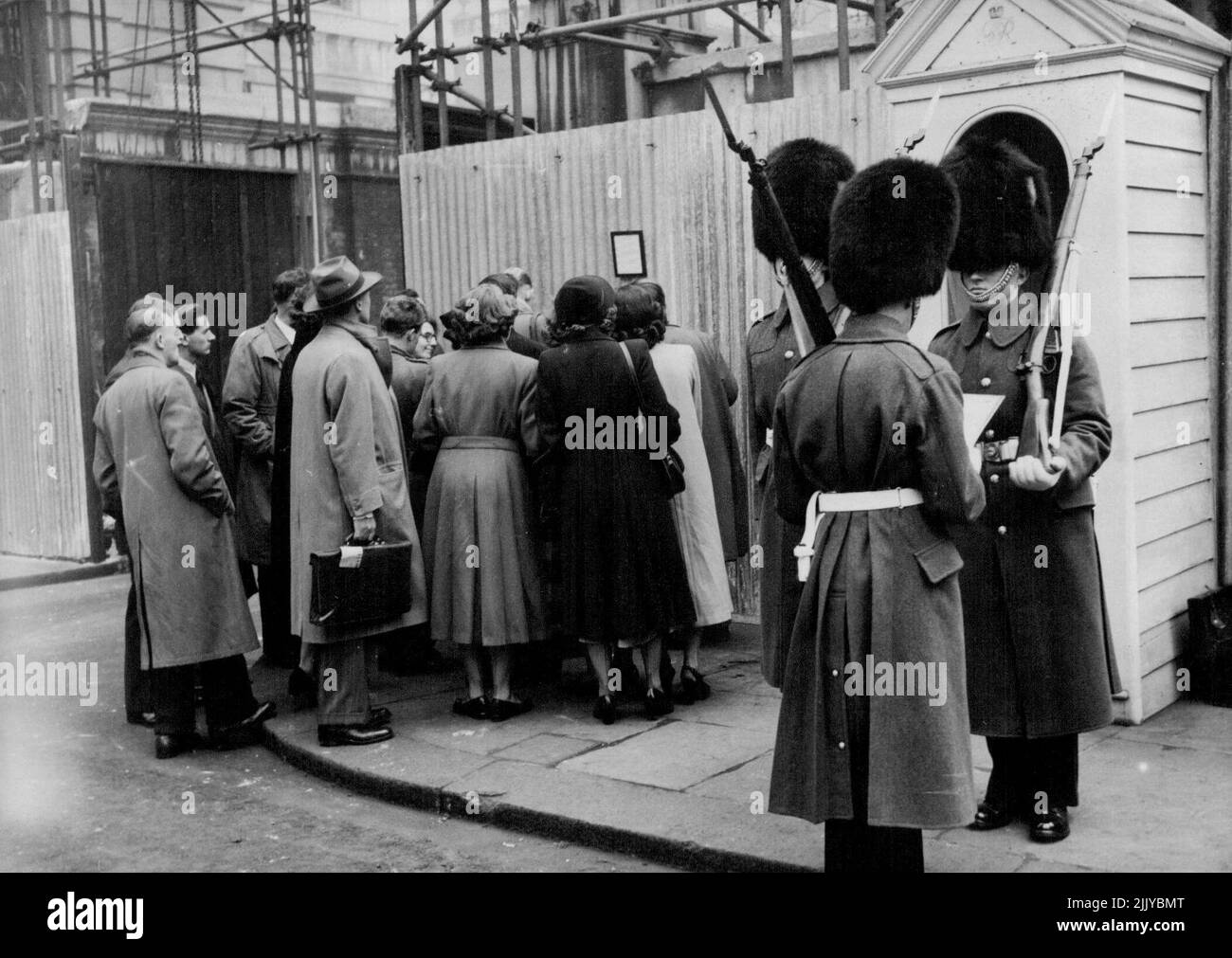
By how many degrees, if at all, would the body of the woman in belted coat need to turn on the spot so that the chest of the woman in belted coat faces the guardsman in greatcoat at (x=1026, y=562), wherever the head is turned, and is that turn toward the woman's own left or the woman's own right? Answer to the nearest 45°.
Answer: approximately 135° to the woman's own right

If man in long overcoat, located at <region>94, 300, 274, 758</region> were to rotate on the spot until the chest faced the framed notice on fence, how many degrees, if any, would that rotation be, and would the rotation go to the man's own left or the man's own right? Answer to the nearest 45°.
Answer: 0° — they already face it

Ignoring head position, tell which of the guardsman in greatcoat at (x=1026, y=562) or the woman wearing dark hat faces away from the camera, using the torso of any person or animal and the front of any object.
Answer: the woman wearing dark hat

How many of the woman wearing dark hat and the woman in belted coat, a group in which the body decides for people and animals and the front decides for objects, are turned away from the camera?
2

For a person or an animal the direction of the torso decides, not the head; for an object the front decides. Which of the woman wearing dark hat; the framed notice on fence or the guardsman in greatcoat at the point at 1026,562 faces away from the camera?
the woman wearing dark hat

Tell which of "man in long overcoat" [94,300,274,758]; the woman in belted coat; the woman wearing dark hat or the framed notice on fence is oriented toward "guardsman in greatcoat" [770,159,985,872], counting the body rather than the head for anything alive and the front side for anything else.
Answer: the framed notice on fence

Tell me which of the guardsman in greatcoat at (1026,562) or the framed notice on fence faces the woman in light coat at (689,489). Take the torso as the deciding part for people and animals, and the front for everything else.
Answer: the framed notice on fence

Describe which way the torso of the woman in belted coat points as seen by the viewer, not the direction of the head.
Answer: away from the camera

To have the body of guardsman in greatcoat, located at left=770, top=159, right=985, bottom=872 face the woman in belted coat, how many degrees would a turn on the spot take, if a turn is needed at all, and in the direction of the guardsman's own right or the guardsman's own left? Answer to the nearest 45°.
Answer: approximately 90° to the guardsman's own left

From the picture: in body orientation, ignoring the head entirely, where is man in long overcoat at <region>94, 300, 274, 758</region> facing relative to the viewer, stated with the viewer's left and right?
facing away from the viewer and to the right of the viewer

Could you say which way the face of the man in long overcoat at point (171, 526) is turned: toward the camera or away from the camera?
away from the camera

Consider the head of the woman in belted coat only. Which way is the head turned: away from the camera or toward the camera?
away from the camera
